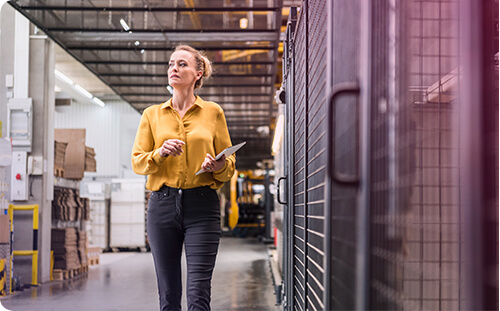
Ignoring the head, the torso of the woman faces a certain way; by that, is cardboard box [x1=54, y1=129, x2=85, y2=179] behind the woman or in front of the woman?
behind

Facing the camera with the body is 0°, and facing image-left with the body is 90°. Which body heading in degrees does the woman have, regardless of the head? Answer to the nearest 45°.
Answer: approximately 0°

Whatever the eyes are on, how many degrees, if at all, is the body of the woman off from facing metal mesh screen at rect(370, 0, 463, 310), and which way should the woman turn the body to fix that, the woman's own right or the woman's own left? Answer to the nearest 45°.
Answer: approximately 45° to the woman's own left

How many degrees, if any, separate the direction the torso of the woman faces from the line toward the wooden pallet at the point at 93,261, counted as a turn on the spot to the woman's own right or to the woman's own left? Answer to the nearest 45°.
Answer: approximately 180°

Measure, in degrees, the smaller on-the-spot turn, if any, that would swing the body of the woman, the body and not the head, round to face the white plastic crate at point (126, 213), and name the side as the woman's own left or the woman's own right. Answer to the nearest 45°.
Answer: approximately 180°
